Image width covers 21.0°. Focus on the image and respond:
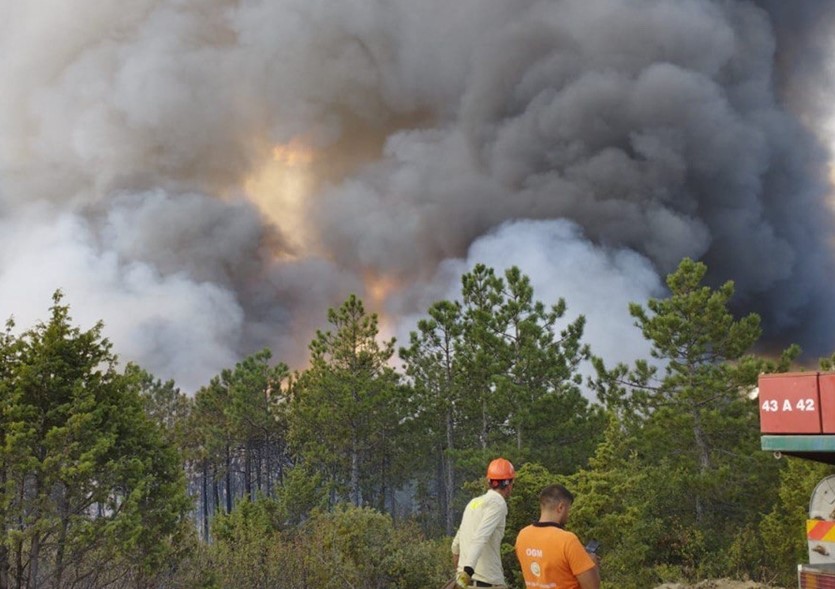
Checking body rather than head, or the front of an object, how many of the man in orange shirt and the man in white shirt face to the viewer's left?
0

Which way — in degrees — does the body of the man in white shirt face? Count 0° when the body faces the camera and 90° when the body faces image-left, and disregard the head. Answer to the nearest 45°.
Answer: approximately 225°

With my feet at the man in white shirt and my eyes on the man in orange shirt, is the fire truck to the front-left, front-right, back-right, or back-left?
front-left

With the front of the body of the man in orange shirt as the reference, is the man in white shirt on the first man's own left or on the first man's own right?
on the first man's own left

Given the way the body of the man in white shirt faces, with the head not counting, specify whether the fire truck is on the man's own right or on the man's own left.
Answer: on the man's own right

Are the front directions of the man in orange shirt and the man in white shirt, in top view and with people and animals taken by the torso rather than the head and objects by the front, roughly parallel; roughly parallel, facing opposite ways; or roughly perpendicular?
roughly parallel

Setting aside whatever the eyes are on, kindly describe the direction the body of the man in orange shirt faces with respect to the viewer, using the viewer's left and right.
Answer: facing away from the viewer and to the right of the viewer
